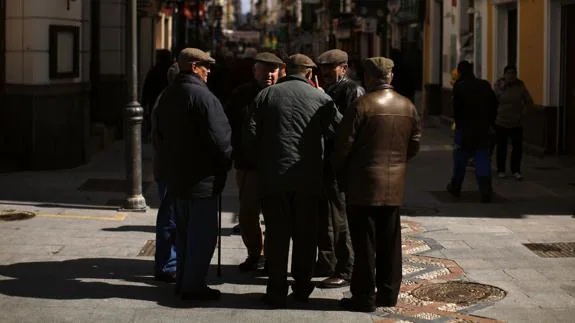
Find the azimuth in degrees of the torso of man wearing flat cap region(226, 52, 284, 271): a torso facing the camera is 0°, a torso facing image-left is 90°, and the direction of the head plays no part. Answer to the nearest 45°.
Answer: approximately 315°

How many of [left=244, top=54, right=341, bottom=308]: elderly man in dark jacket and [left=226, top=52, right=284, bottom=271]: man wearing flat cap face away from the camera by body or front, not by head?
1

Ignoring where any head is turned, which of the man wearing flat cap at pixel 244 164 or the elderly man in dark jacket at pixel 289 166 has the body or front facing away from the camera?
the elderly man in dark jacket

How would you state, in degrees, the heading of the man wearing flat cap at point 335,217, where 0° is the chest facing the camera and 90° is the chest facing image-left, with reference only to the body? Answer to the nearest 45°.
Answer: approximately 45°

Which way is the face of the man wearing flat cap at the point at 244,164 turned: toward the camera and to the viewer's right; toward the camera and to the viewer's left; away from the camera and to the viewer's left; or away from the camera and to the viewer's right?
toward the camera and to the viewer's right

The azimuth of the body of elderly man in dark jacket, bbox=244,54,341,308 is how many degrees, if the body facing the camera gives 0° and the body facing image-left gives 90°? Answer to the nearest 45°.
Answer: approximately 180°

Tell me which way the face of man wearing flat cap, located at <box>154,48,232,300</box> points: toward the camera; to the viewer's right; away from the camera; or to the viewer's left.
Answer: to the viewer's right
